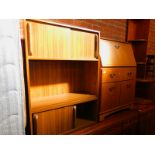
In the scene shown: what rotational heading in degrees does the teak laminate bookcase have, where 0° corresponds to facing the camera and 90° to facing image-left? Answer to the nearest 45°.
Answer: approximately 315°

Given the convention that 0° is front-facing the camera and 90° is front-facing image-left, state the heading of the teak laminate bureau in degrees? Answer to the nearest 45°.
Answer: approximately 315°

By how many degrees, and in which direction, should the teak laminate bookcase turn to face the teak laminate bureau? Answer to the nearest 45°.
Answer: approximately 45° to its left

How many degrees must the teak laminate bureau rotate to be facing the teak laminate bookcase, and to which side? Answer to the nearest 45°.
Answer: approximately 90° to its right
